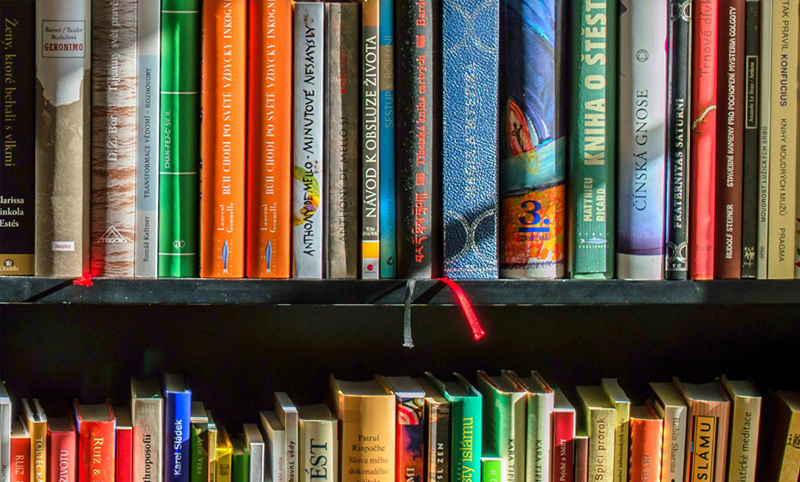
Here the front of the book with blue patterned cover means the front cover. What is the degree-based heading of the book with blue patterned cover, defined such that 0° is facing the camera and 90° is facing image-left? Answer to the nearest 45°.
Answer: approximately 270°

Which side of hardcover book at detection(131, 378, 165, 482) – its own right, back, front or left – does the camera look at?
right

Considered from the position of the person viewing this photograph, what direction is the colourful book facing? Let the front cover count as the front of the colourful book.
facing to the right of the viewer

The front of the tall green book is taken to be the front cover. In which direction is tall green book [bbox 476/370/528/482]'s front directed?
to the viewer's right
